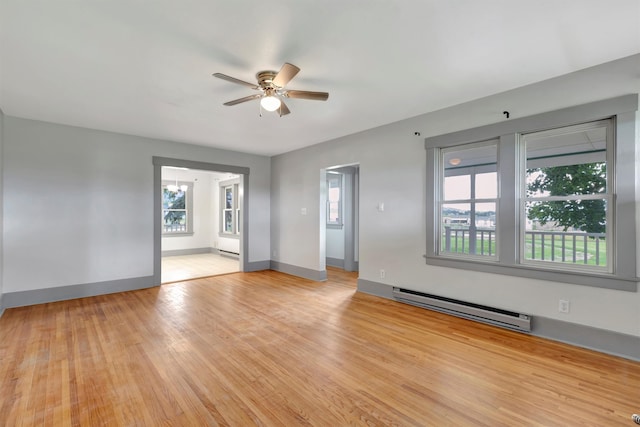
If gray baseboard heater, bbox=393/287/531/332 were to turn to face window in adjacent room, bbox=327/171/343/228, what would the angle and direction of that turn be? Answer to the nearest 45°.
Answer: approximately 90° to its right

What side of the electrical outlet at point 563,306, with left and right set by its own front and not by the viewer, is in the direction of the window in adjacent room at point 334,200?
right

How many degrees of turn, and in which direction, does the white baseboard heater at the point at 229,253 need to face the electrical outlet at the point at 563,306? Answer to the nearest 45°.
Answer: approximately 90° to its left

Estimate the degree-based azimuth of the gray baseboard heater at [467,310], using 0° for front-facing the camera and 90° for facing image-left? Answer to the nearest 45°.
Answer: approximately 45°

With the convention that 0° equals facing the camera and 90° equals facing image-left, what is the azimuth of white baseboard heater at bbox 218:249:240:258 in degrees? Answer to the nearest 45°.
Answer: approximately 45°

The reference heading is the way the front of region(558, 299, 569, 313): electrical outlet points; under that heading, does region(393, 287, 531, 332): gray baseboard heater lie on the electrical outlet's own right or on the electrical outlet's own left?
on the electrical outlet's own right
